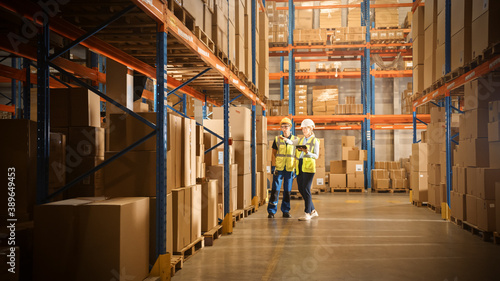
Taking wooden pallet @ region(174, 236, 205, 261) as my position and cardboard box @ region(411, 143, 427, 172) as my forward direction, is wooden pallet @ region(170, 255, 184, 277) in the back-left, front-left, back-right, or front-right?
back-right

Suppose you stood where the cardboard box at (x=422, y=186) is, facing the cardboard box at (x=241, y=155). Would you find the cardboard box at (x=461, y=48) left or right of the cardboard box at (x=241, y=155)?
left

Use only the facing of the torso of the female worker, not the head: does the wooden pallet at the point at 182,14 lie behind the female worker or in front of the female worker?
in front

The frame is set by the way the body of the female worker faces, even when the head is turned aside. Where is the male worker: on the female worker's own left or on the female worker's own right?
on the female worker's own right

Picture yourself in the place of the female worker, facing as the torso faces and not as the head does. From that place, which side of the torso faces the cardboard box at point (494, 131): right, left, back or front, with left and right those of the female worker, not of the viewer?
left

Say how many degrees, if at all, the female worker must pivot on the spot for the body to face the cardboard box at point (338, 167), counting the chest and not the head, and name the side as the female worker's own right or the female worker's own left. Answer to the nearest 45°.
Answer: approximately 135° to the female worker's own right

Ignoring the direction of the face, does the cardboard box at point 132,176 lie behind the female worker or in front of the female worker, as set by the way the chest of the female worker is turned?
in front

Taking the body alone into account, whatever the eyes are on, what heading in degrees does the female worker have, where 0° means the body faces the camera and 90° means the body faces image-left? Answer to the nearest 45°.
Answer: approximately 45°

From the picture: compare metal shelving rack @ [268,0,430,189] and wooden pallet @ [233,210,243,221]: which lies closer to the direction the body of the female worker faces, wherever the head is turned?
the wooden pallet
